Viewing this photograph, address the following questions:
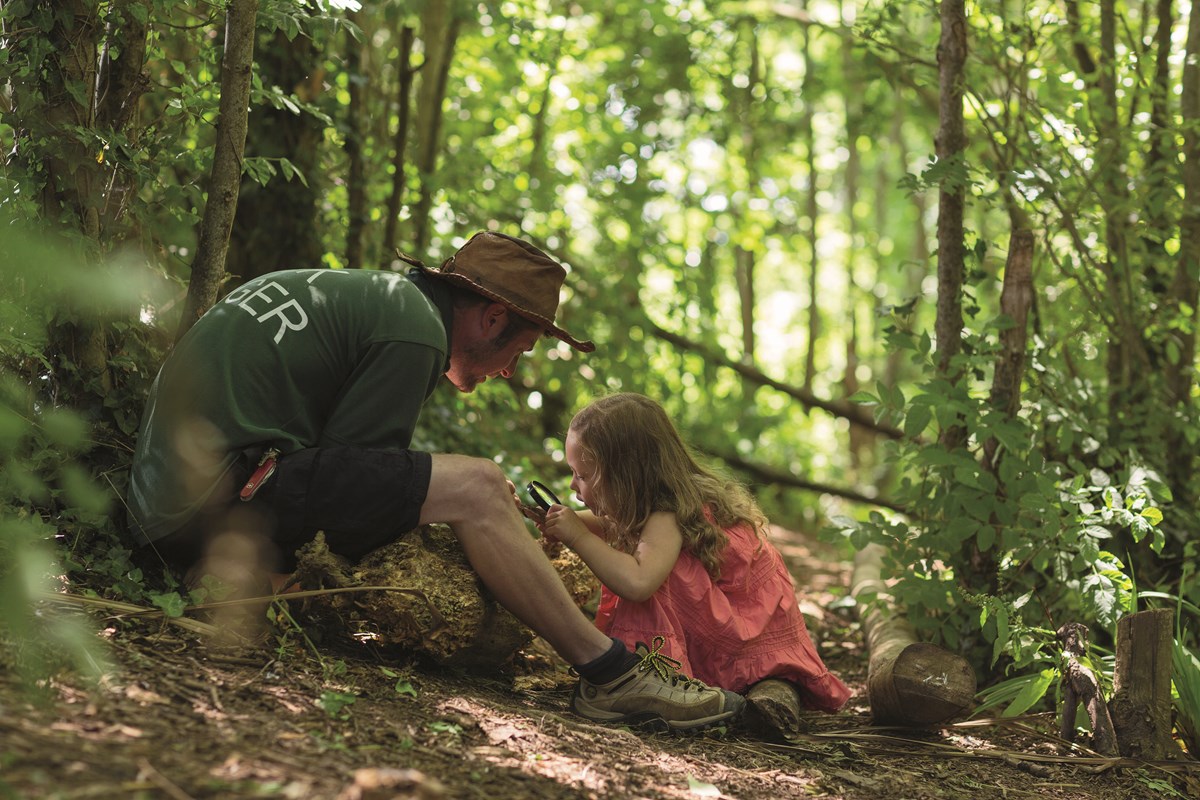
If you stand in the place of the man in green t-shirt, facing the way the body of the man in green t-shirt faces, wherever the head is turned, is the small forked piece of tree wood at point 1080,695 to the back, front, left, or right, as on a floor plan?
front

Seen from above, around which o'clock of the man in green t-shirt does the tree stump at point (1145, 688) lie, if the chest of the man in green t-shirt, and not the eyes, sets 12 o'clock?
The tree stump is roughly at 12 o'clock from the man in green t-shirt.

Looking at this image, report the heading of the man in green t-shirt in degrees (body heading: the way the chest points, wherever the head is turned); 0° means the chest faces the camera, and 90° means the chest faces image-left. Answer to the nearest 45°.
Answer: approximately 270°

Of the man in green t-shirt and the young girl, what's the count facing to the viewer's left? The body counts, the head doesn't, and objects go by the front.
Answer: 1

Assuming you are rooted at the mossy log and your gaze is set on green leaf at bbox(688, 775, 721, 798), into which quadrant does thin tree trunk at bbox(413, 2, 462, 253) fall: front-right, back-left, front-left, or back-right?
back-left

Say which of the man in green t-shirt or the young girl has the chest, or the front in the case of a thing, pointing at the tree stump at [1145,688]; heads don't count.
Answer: the man in green t-shirt

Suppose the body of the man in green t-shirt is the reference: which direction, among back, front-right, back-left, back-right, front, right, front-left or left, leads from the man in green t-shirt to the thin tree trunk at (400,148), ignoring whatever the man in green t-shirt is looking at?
left

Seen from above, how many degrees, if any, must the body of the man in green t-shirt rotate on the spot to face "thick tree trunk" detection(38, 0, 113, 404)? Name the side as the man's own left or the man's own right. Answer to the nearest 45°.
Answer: approximately 180°

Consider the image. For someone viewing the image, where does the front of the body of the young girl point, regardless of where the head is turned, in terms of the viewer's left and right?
facing to the left of the viewer

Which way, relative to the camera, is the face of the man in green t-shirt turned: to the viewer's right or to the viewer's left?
to the viewer's right

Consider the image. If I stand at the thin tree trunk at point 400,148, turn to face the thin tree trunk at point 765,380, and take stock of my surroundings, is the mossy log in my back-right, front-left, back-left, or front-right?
back-right

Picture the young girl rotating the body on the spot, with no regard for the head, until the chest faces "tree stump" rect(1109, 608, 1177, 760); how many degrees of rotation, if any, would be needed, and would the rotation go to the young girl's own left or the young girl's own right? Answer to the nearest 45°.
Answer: approximately 180°

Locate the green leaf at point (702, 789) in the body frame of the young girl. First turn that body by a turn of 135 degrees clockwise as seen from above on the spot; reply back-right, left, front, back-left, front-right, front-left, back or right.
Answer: back-right

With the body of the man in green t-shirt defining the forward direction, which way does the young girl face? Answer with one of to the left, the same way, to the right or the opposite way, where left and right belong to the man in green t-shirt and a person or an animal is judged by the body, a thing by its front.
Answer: the opposite way

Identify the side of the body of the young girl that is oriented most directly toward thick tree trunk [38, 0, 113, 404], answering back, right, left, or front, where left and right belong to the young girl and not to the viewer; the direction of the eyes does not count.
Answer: front
